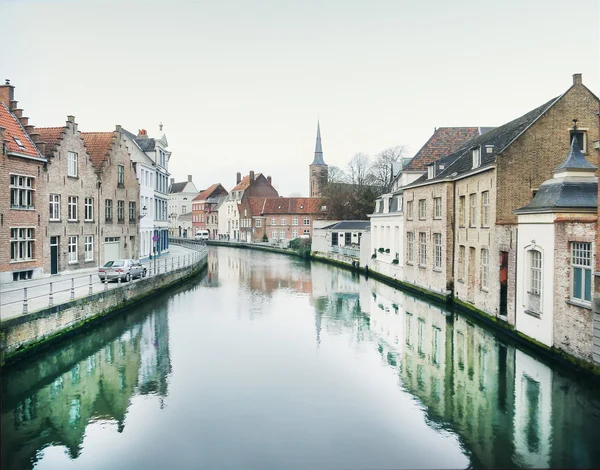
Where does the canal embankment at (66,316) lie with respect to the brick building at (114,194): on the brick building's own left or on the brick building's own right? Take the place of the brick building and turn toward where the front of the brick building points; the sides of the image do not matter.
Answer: on the brick building's own right

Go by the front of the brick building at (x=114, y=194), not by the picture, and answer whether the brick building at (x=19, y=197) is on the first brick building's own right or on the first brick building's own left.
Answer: on the first brick building's own right

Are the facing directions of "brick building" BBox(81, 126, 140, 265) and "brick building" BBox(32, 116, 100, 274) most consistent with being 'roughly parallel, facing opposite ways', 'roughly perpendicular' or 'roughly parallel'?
roughly parallel

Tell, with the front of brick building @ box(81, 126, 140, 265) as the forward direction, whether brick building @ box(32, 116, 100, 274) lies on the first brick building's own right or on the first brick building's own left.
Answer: on the first brick building's own right

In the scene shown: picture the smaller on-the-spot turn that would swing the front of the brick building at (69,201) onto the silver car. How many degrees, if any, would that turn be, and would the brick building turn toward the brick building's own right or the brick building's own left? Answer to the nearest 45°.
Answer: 0° — it already faces it

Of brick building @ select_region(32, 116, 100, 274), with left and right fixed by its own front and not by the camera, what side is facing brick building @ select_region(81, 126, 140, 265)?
left

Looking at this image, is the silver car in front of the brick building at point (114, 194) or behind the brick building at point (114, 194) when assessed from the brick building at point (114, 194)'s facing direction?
in front

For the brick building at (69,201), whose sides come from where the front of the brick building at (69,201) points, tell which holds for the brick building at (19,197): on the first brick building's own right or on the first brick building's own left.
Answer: on the first brick building's own right

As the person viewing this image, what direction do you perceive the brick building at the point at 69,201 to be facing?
facing the viewer and to the right of the viewer

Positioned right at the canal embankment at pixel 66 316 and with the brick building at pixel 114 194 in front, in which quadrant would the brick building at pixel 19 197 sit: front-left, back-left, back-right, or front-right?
front-left
